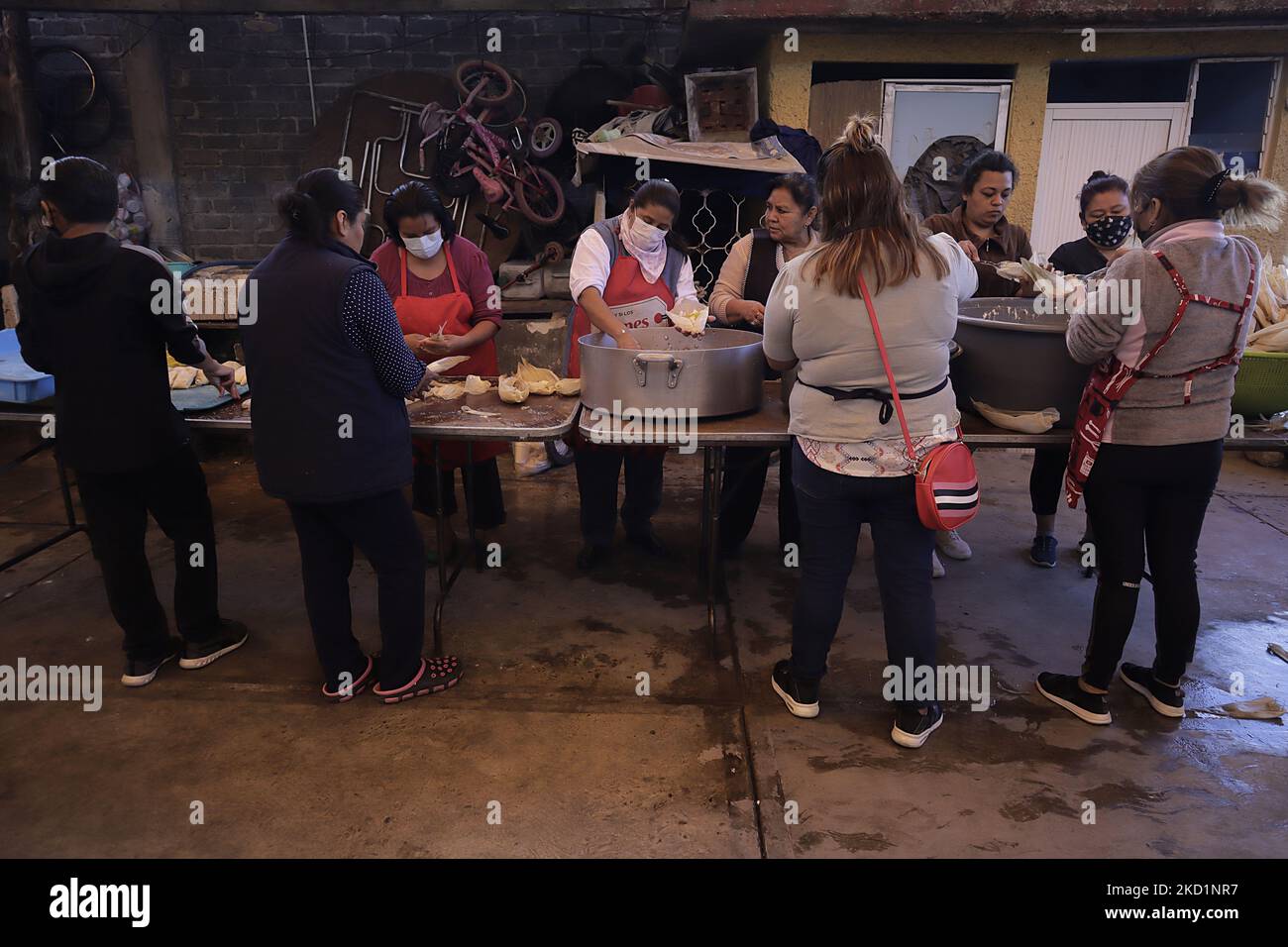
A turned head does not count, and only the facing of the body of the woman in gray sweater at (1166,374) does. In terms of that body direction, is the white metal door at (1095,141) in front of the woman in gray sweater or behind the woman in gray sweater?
in front

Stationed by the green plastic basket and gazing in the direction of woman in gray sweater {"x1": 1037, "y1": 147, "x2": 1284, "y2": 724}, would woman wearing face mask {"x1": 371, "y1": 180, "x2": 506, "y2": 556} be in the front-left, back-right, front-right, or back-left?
front-right

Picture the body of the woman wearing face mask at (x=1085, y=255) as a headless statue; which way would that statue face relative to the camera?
toward the camera

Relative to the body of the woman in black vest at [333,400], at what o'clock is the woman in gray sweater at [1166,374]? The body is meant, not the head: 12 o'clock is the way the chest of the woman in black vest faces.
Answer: The woman in gray sweater is roughly at 2 o'clock from the woman in black vest.

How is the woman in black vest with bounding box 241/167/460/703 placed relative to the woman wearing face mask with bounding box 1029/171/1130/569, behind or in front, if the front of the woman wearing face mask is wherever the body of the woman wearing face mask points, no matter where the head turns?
in front

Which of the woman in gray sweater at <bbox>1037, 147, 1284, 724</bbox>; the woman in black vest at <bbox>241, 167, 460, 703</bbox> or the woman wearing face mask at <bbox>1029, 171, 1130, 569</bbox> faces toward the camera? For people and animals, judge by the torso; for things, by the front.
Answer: the woman wearing face mask

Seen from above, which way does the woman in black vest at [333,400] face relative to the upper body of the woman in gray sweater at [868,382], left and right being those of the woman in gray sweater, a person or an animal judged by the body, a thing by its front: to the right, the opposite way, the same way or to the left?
the same way

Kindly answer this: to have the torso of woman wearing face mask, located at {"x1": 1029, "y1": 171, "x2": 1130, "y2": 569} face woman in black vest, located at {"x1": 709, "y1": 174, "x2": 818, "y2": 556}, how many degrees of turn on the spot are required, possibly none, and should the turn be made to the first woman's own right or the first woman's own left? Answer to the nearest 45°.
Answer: approximately 45° to the first woman's own right

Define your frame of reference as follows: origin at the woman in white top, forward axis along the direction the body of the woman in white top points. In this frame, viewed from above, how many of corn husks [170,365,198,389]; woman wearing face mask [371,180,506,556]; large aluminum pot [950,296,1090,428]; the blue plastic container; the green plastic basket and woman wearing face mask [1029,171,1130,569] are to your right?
3

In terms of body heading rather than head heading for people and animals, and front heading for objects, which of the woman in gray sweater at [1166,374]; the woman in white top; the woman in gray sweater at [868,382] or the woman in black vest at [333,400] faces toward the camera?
the woman in white top

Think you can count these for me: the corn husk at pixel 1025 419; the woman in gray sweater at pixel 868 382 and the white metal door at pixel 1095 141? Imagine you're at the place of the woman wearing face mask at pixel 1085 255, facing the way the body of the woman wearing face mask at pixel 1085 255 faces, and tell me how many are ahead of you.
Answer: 2

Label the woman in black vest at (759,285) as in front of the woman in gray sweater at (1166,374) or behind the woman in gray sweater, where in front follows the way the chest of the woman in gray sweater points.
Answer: in front

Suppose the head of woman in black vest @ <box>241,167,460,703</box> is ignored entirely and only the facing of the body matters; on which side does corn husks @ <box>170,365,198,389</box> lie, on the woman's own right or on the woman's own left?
on the woman's own left

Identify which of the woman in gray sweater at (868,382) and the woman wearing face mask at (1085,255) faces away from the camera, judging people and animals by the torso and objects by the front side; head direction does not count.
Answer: the woman in gray sweater

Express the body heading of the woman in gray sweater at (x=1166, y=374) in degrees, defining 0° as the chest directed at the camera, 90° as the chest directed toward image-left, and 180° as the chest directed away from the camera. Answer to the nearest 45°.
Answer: approximately 135°

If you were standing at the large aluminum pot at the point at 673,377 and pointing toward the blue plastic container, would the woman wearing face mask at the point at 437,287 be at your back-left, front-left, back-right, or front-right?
front-right

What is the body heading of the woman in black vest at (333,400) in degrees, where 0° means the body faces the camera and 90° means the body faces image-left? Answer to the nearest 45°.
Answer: approximately 225°

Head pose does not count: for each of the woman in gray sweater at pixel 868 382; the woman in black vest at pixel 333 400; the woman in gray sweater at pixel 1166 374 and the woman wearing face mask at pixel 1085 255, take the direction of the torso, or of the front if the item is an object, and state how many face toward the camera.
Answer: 1

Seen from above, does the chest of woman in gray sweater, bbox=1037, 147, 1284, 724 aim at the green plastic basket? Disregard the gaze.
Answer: no

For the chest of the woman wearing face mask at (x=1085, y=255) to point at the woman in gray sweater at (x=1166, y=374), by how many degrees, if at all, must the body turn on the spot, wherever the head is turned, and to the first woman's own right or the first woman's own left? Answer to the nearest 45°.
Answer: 0° — they already face them

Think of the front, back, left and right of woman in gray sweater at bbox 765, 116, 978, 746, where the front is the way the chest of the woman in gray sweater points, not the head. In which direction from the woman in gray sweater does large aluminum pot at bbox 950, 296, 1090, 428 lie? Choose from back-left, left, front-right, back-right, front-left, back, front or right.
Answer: front-right

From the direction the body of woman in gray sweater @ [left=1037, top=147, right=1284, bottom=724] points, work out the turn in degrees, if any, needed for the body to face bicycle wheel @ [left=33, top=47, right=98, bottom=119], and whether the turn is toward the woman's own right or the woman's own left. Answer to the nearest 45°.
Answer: approximately 45° to the woman's own left

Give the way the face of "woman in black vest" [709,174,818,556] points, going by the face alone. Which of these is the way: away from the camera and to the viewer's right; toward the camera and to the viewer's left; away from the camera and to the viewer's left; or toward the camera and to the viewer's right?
toward the camera and to the viewer's left

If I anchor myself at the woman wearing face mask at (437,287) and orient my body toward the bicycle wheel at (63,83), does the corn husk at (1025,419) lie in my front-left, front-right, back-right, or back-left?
back-right
